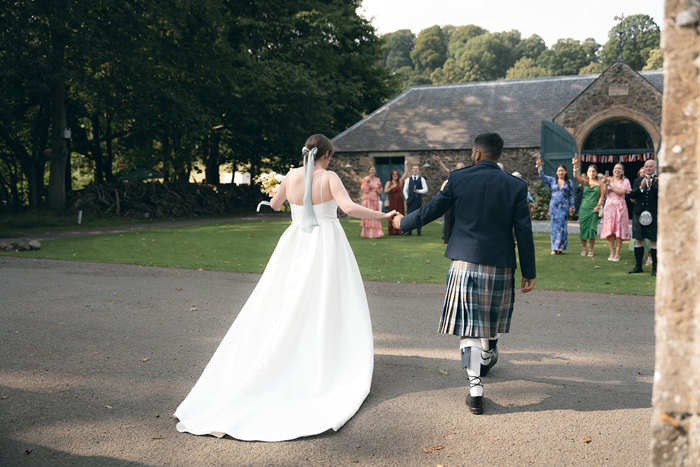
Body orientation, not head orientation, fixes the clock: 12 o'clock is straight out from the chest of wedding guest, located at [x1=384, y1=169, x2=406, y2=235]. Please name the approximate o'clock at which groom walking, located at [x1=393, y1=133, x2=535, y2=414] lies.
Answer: The groom walking is roughly at 12 o'clock from the wedding guest.

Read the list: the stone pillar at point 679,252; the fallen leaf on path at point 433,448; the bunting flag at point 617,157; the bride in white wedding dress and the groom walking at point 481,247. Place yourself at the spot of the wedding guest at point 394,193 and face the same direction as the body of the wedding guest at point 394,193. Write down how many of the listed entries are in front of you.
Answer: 4

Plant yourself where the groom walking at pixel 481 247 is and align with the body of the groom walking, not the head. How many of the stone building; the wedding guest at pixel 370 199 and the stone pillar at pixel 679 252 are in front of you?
2

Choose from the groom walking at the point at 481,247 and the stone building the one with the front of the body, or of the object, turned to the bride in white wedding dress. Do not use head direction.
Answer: the stone building

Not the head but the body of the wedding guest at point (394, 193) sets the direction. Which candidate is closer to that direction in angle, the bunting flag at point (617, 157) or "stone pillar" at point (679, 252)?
the stone pillar

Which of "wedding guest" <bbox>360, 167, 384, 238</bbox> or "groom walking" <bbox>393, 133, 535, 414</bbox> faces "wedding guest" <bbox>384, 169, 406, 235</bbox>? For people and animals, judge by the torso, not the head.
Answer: the groom walking

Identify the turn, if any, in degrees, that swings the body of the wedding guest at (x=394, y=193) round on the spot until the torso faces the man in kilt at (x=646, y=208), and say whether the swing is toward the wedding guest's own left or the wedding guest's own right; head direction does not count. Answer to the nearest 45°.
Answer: approximately 45° to the wedding guest's own left

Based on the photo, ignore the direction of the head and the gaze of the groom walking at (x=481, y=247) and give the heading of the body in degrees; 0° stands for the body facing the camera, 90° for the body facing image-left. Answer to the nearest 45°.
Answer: approximately 180°

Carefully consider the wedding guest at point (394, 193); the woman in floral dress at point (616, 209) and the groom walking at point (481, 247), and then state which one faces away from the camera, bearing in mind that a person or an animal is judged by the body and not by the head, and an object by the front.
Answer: the groom walking
